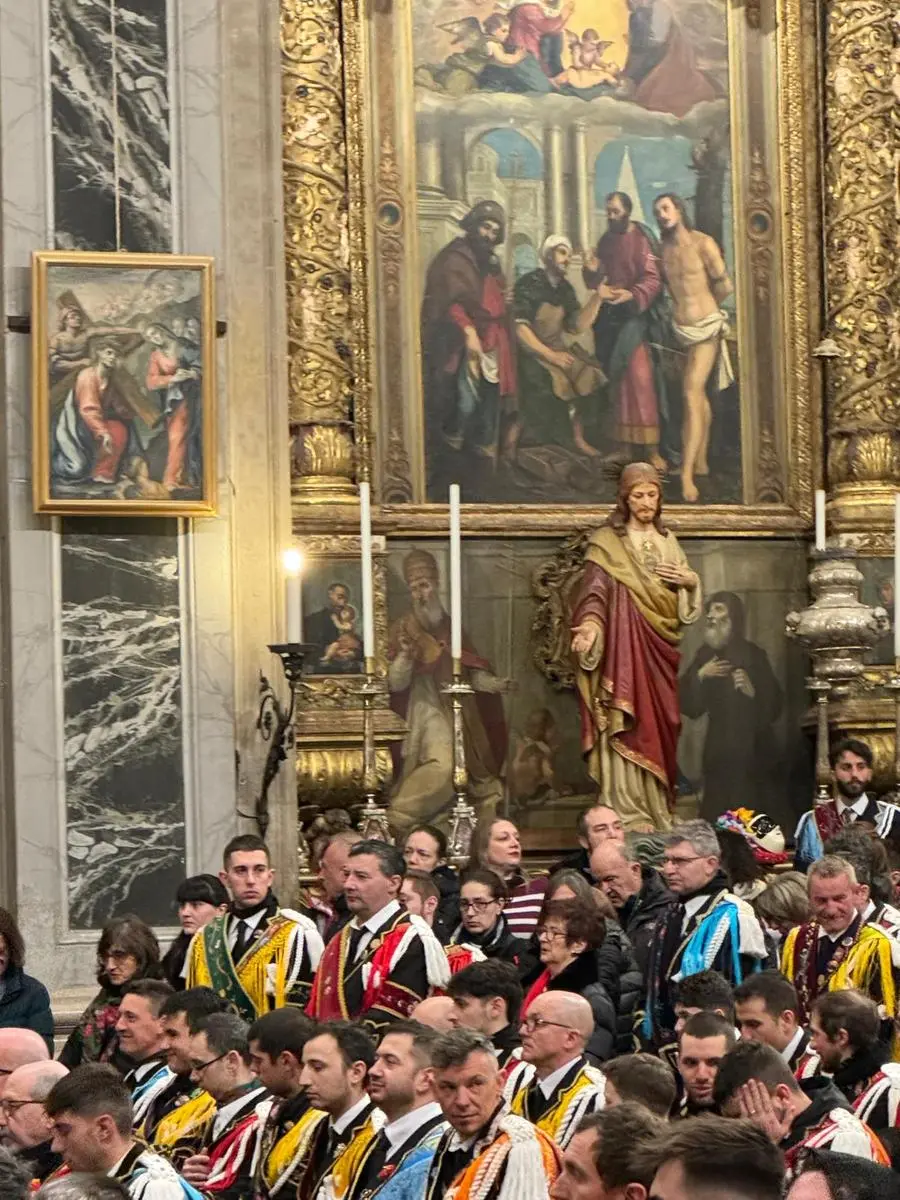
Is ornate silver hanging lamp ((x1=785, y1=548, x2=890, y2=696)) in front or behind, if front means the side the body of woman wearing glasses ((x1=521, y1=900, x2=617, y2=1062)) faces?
behind

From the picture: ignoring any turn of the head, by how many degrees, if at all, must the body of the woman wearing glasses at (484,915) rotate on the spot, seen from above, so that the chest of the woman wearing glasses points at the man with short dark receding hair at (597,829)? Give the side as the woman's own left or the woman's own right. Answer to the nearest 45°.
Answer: approximately 180°

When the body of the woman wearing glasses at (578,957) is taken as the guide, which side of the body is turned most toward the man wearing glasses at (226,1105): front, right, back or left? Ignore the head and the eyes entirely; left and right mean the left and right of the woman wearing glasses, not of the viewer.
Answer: front

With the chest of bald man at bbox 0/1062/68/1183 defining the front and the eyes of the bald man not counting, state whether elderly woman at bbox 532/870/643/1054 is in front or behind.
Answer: behind

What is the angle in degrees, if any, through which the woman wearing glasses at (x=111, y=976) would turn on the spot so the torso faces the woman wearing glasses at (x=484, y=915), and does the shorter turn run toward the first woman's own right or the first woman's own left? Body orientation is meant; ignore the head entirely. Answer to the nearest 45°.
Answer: approximately 135° to the first woman's own left

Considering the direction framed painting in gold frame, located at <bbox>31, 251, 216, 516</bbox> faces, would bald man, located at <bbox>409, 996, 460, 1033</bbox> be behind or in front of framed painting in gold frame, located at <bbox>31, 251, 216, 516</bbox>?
in front

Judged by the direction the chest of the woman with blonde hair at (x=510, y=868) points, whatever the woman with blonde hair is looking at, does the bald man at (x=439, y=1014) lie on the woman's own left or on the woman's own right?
on the woman's own right
